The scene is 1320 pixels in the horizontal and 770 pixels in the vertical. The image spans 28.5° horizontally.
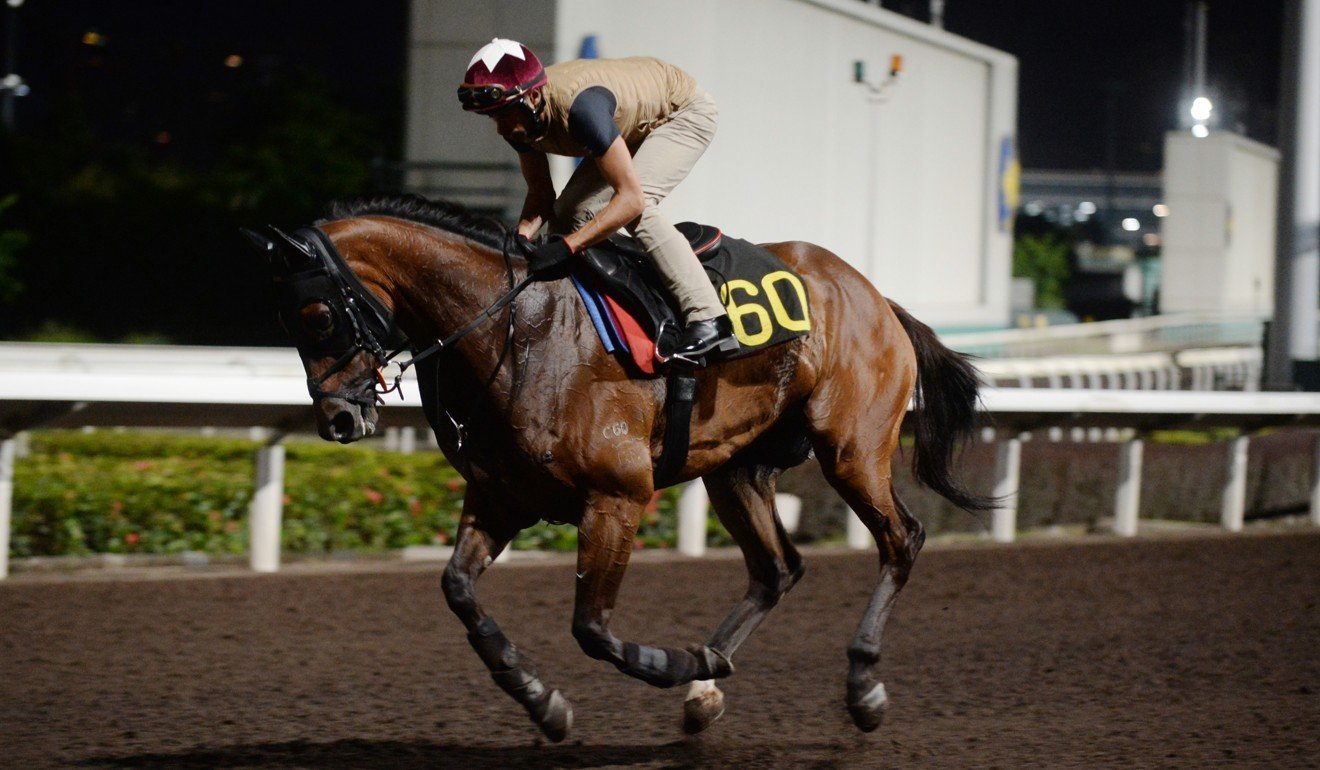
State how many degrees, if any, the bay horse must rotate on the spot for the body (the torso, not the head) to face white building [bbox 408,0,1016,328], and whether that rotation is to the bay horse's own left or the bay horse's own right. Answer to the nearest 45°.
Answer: approximately 90° to the bay horse's own right

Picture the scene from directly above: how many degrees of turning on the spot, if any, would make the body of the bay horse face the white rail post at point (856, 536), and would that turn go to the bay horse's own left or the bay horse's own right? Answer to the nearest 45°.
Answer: approximately 90° to the bay horse's own right

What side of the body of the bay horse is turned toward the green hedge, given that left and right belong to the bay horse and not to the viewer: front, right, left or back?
right

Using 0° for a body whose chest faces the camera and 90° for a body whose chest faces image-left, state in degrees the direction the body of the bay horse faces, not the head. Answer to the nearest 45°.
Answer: approximately 90°

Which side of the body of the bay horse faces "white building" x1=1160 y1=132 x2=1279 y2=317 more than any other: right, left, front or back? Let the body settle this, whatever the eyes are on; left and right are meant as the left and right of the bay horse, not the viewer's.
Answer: right
